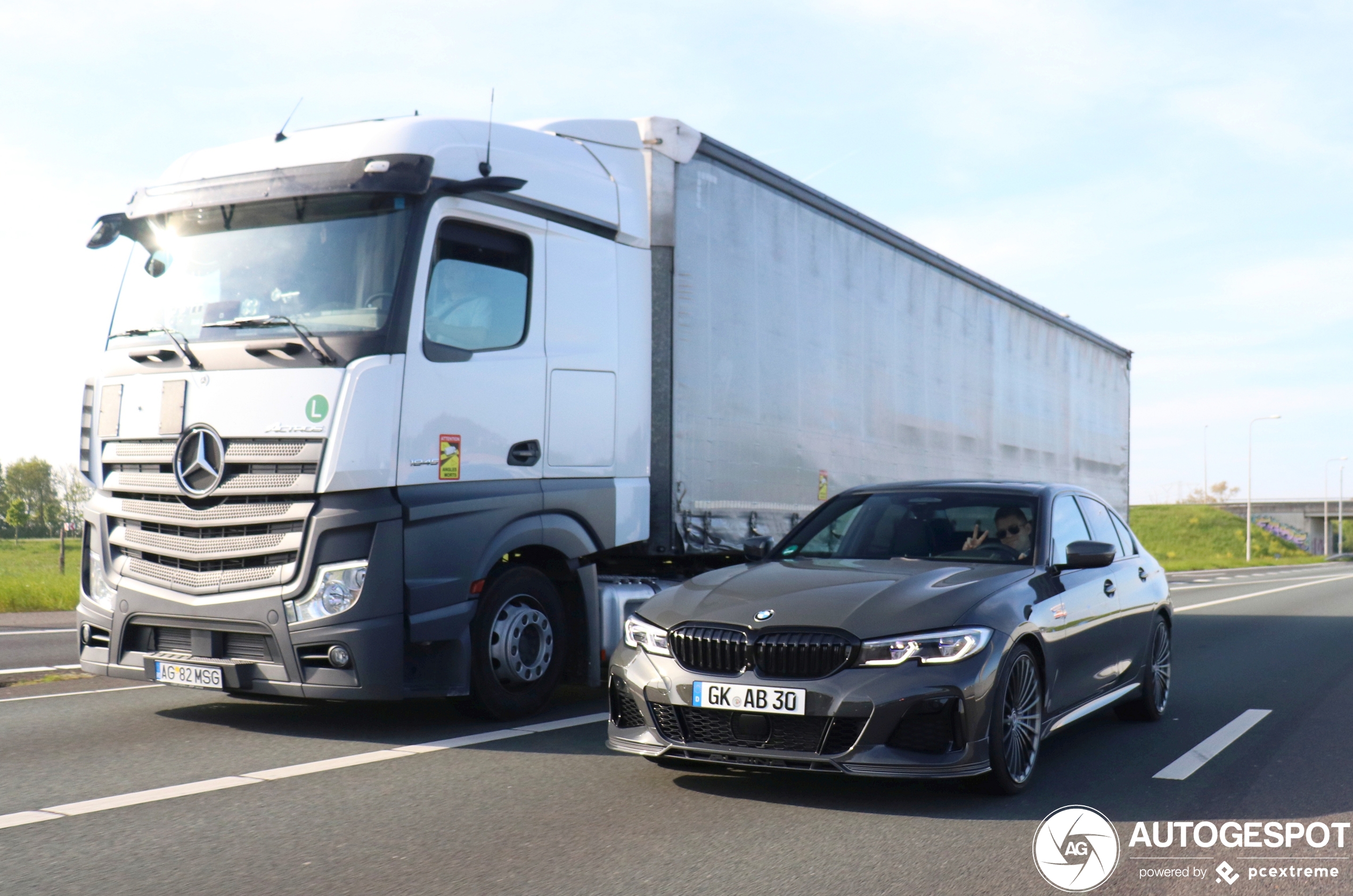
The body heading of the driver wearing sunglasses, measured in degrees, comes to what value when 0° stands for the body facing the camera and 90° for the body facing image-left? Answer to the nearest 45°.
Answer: approximately 45°

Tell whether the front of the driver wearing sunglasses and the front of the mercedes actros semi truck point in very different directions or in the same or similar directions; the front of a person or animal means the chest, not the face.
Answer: same or similar directions

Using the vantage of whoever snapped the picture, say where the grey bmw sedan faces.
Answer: facing the viewer and to the left of the viewer

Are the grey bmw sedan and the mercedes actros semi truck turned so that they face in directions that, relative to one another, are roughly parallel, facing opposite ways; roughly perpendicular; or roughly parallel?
roughly parallel

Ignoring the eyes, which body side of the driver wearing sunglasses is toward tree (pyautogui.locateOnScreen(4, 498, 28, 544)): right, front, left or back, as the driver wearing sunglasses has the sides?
right

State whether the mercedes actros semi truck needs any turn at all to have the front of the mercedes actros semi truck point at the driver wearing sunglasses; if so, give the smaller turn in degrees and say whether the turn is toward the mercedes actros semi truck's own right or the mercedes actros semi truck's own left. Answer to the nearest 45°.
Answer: approximately 45° to the mercedes actros semi truck's own left

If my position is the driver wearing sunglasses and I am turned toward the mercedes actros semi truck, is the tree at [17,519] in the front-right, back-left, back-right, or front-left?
front-right

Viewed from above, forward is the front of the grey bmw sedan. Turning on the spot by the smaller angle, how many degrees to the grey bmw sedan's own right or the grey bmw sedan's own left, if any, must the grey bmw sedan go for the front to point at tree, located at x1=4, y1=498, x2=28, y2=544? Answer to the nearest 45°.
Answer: approximately 90° to the grey bmw sedan's own right

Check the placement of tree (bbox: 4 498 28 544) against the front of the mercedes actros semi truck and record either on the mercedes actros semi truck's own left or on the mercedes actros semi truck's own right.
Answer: on the mercedes actros semi truck's own right

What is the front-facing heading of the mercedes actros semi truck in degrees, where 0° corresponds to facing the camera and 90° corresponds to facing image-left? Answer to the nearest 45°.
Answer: approximately 45°

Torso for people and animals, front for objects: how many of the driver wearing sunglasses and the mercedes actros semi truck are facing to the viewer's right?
0

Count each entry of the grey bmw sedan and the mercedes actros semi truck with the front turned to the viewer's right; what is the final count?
0

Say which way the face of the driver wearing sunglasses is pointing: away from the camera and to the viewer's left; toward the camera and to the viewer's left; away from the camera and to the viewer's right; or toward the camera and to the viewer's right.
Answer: toward the camera and to the viewer's left

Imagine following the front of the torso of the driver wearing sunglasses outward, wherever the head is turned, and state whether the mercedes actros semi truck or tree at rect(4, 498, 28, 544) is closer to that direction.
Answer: the mercedes actros semi truck

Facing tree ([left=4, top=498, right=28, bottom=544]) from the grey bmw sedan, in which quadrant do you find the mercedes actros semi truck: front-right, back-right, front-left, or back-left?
front-right

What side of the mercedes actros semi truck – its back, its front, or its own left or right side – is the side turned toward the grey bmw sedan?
left
